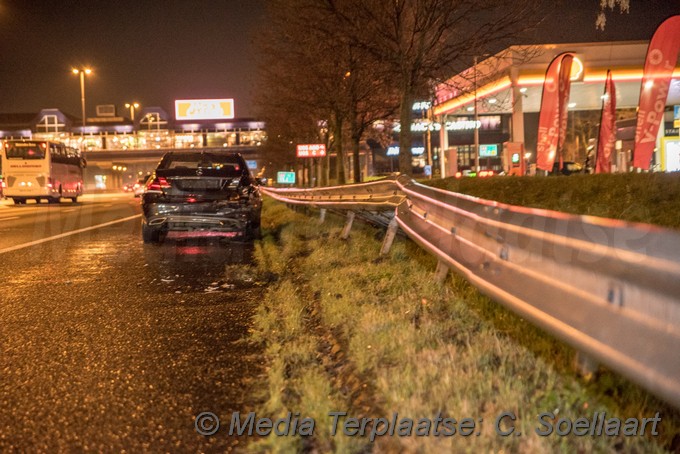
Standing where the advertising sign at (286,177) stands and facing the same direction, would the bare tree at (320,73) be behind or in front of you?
in front

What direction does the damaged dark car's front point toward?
away from the camera

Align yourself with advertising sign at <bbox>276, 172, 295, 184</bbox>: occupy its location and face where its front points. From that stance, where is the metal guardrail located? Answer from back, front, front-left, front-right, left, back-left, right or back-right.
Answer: front

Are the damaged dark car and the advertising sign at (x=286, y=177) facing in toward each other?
yes

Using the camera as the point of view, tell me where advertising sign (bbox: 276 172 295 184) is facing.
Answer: facing the viewer

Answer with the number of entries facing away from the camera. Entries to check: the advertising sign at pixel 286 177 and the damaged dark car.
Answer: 1

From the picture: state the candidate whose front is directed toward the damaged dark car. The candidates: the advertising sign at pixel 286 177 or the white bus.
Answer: the advertising sign

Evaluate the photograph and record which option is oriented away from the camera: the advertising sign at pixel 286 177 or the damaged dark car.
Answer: the damaged dark car

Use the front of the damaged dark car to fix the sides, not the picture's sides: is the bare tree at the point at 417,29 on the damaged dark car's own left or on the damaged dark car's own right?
on the damaged dark car's own right

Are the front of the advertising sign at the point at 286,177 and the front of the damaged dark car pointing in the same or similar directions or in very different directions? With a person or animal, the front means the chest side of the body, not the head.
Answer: very different directions
